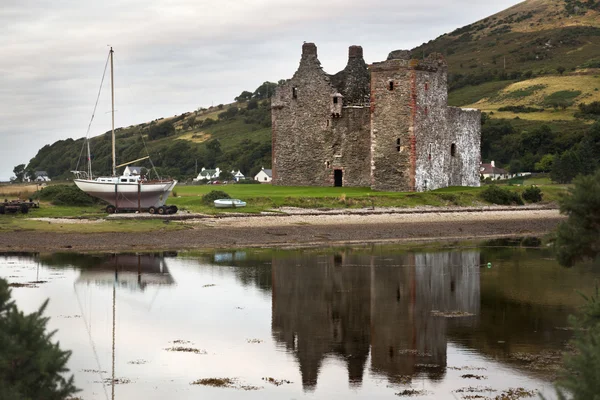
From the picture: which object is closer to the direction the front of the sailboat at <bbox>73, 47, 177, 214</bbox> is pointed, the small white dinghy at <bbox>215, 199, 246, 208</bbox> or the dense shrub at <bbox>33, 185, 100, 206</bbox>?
the dense shrub

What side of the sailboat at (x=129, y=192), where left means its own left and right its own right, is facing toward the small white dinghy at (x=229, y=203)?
back

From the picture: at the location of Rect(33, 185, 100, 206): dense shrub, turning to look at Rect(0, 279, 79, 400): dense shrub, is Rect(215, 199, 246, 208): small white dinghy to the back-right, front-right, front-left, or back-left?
front-left

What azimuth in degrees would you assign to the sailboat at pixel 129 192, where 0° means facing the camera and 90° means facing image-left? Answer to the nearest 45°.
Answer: approximately 90°

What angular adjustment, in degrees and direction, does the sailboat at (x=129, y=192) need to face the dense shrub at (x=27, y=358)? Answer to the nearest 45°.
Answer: approximately 90° to its left

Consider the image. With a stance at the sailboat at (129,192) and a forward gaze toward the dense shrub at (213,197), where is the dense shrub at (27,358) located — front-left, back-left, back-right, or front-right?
back-right

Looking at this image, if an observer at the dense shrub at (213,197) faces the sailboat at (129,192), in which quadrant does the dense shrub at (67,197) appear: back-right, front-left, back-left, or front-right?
front-right

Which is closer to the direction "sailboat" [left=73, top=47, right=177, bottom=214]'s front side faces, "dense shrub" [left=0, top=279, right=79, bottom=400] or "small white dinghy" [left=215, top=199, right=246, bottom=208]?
the dense shrub

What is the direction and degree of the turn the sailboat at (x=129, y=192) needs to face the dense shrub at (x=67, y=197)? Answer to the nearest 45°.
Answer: approximately 45° to its right

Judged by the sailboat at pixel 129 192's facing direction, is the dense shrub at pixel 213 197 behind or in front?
behind
